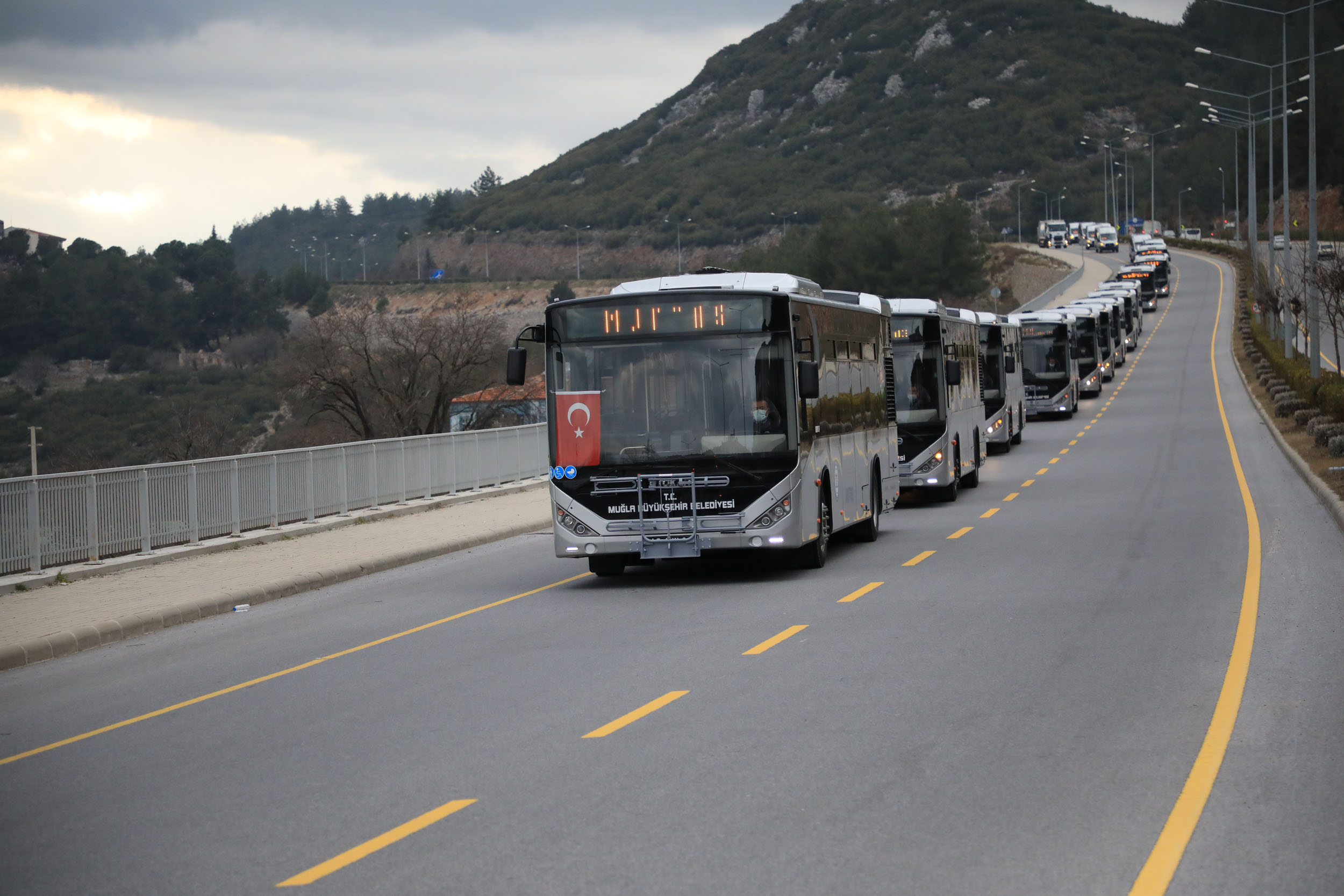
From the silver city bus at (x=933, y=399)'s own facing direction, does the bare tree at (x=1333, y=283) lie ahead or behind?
behind

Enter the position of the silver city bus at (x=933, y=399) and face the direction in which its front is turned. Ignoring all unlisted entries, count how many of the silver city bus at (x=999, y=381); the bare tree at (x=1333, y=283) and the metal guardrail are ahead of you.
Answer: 1

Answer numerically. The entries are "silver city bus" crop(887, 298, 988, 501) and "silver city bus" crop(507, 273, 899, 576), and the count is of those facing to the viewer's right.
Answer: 0

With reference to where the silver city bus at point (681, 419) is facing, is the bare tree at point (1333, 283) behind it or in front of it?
behind

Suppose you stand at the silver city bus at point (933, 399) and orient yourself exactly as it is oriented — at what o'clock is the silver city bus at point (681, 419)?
the silver city bus at point (681, 419) is roughly at 11 o'clock from the silver city bus at point (933, 399).

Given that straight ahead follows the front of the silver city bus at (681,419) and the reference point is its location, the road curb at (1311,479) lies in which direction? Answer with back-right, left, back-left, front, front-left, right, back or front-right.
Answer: back-left

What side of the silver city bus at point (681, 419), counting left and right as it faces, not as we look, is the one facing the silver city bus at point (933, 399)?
back

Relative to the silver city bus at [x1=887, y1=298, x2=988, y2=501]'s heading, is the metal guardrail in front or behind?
in front

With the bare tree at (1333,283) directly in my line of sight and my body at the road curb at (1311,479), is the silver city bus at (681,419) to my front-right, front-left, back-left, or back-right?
back-left

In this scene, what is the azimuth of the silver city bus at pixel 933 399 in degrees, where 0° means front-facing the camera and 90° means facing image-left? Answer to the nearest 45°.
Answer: approximately 45°

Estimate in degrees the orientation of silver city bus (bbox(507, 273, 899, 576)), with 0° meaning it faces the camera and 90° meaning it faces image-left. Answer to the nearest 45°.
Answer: approximately 0°
